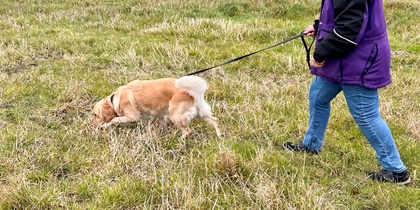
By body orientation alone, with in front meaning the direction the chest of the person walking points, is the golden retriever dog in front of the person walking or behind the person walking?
in front

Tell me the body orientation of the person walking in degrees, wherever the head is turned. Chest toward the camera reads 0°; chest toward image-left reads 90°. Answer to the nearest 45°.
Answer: approximately 90°
